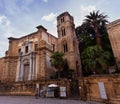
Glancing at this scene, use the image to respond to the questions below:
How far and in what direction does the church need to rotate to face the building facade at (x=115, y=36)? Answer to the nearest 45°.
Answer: approximately 90° to its left

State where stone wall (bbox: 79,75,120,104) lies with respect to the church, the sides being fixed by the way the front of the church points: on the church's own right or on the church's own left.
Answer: on the church's own left

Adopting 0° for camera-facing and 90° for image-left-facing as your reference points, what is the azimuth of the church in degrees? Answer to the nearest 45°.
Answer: approximately 45°

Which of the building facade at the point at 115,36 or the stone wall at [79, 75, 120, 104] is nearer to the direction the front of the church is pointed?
the stone wall

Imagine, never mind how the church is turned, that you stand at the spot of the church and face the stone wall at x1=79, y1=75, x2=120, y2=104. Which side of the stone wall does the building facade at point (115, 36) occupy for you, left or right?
left

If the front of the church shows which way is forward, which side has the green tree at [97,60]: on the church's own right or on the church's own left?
on the church's own left
